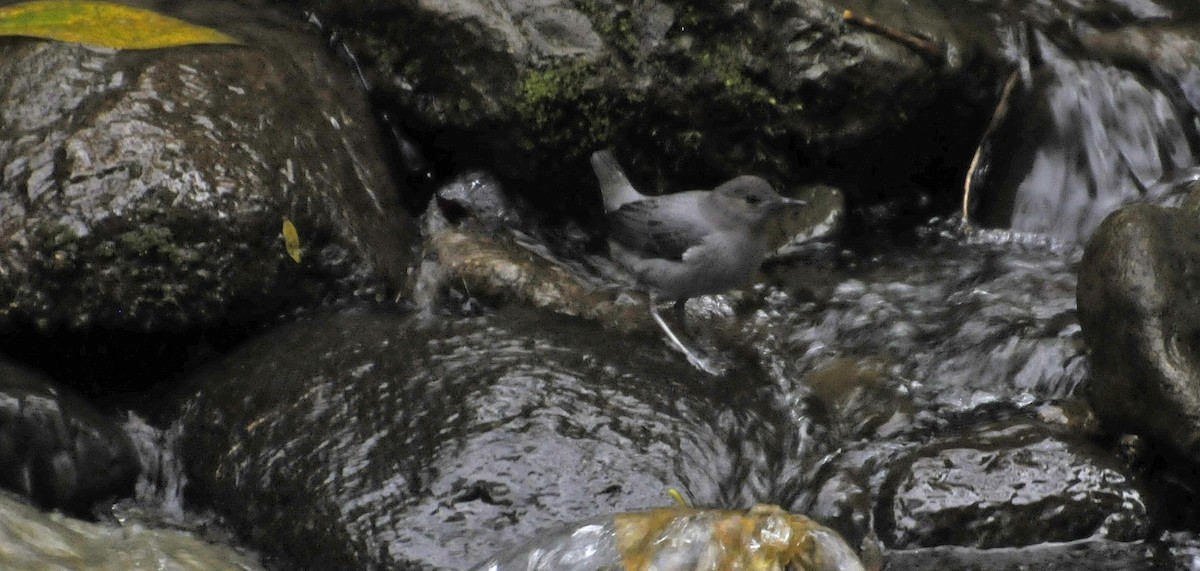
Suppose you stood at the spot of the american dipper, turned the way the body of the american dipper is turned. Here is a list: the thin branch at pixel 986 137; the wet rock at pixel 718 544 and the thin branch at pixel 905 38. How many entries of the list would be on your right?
1

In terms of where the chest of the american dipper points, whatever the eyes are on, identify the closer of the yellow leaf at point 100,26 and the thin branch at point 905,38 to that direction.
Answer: the thin branch

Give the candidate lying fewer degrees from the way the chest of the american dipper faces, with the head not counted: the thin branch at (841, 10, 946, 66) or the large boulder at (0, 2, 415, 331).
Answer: the thin branch

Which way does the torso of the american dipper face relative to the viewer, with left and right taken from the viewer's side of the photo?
facing to the right of the viewer

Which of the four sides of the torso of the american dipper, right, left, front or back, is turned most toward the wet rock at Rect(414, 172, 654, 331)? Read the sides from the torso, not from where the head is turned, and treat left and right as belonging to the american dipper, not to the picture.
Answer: back

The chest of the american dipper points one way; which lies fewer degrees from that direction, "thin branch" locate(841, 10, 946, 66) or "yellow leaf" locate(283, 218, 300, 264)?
the thin branch

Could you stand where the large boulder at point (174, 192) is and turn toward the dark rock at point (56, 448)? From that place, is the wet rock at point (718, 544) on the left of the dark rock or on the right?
left

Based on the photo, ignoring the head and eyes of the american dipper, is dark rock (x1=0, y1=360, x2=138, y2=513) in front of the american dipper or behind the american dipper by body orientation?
behind

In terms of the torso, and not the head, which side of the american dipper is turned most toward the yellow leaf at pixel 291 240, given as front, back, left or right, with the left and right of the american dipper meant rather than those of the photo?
back

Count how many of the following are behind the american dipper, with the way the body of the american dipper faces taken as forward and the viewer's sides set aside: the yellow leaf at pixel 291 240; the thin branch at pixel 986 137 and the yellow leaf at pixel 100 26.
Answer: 2

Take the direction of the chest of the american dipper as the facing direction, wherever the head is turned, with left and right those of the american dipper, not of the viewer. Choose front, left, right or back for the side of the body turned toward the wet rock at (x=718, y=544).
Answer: right

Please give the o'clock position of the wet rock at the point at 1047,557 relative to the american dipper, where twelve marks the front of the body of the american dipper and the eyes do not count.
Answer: The wet rock is roughly at 2 o'clock from the american dipper.

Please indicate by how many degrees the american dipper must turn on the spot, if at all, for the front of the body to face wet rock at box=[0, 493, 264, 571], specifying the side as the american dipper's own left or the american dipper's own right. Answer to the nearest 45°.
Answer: approximately 135° to the american dipper's own right

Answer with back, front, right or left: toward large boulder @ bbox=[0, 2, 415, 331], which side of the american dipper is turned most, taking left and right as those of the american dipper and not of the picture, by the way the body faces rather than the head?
back
